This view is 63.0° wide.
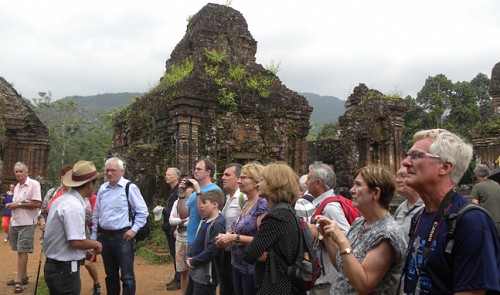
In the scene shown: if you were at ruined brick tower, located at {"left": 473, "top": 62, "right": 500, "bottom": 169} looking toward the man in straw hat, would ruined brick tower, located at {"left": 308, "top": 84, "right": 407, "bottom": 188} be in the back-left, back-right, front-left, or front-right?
front-right

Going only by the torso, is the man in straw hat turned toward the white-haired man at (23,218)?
no

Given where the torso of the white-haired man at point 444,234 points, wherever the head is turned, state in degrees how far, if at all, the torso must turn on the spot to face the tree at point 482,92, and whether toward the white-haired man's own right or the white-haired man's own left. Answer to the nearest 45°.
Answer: approximately 135° to the white-haired man's own right

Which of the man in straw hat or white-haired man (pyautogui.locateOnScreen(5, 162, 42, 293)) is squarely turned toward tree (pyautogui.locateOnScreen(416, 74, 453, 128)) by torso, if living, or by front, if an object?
the man in straw hat

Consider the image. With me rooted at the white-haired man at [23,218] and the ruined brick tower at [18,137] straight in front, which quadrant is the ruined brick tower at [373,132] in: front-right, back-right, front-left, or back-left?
front-right

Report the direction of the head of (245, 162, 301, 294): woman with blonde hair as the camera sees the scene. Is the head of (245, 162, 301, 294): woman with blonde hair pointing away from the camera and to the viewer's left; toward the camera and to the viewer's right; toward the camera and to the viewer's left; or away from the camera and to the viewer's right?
away from the camera and to the viewer's left

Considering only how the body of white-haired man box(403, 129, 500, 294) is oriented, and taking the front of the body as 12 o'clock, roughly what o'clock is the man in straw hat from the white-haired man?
The man in straw hat is roughly at 2 o'clock from the white-haired man.

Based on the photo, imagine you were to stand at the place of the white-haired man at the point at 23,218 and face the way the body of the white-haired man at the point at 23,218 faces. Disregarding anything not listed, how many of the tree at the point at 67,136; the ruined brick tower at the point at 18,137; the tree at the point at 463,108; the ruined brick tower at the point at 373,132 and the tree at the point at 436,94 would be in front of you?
0

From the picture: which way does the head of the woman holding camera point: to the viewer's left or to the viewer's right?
to the viewer's left

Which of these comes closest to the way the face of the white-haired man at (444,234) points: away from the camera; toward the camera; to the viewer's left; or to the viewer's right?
to the viewer's left

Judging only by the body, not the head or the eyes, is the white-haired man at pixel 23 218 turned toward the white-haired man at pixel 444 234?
no

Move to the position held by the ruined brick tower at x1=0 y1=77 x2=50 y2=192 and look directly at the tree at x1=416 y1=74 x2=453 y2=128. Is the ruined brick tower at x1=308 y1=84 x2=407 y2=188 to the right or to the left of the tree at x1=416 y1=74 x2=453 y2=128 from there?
right

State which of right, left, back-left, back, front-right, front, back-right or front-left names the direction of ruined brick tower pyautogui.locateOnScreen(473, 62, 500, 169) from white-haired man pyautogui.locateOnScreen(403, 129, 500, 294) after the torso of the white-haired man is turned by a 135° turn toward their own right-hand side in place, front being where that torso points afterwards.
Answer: front

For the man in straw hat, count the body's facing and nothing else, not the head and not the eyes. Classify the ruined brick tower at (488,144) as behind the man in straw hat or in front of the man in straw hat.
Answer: in front

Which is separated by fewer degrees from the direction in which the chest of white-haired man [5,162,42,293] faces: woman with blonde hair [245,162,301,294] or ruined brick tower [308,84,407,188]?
the woman with blonde hair

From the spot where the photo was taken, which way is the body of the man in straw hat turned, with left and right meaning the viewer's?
facing away from the viewer and to the right of the viewer

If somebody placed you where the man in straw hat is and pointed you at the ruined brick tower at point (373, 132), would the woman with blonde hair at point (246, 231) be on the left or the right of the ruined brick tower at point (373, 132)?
right

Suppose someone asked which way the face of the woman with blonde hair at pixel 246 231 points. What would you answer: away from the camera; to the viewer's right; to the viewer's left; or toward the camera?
to the viewer's left

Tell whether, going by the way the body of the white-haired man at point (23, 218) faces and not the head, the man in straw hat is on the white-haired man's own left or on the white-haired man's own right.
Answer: on the white-haired man's own left

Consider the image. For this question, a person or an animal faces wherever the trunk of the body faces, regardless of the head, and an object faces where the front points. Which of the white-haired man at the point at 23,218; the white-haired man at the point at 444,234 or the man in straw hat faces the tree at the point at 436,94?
the man in straw hat
